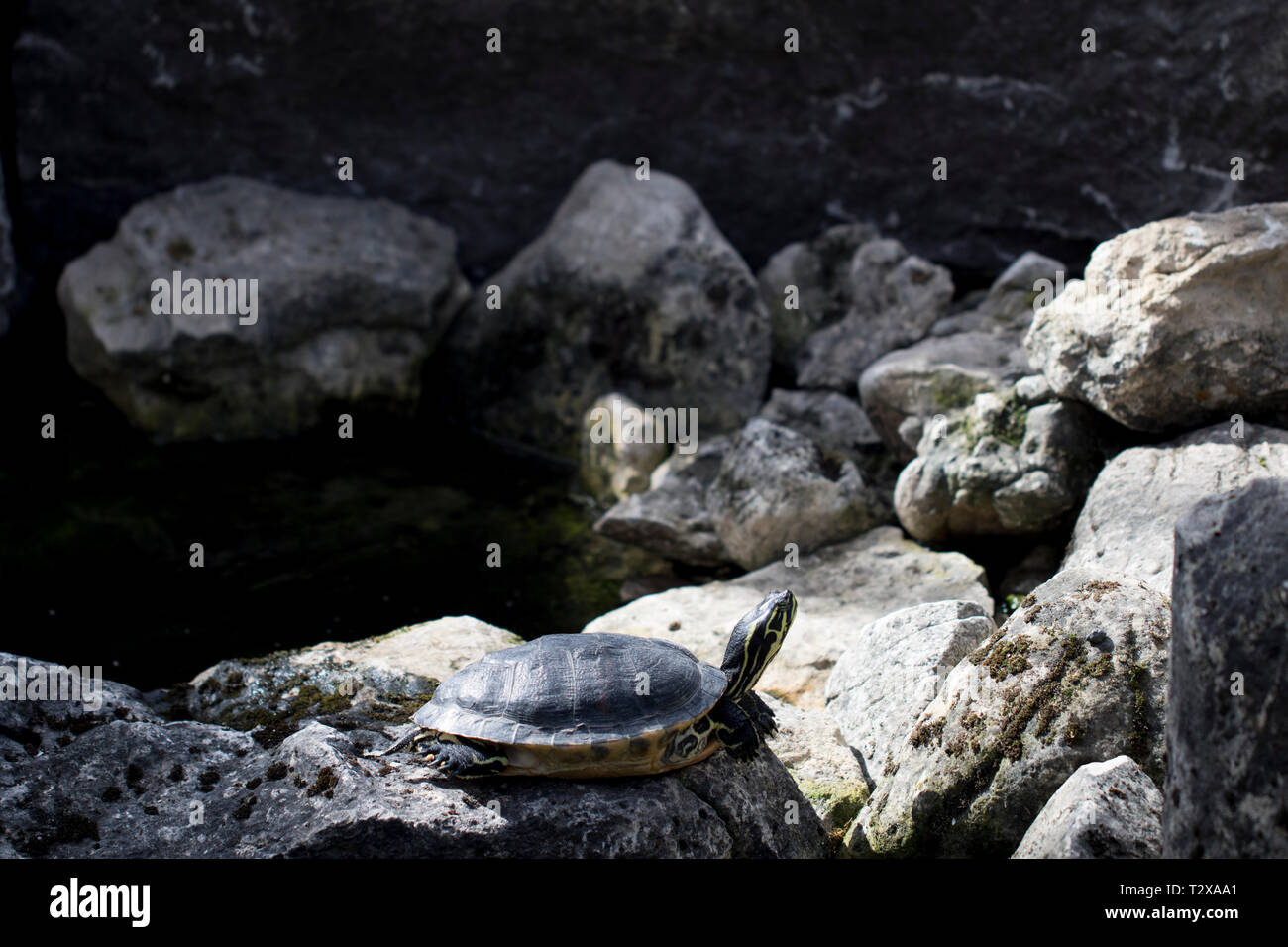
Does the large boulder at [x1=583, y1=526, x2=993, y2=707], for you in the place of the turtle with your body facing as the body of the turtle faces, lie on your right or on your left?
on your left

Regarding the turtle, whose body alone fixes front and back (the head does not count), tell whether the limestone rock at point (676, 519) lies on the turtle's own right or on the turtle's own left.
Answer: on the turtle's own left

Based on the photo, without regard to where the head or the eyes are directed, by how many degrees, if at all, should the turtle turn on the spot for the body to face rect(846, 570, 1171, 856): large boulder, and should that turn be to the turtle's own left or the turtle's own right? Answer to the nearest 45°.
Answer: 0° — it already faces it

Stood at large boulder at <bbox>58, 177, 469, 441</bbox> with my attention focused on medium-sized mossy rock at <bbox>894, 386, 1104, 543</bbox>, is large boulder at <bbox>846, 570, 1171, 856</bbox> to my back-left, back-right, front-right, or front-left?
front-right

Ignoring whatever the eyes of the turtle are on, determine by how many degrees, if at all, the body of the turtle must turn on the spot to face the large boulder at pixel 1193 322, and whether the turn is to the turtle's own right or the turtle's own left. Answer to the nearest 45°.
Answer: approximately 45° to the turtle's own left

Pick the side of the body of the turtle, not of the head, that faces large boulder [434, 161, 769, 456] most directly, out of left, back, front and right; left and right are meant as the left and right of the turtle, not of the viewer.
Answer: left

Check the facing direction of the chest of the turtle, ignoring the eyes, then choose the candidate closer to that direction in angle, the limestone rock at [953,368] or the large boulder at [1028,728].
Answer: the large boulder

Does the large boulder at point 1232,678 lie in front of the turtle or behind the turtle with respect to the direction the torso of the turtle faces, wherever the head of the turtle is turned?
in front

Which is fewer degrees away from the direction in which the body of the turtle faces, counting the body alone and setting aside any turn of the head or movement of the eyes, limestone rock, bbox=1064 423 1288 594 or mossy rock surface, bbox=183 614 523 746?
the limestone rock

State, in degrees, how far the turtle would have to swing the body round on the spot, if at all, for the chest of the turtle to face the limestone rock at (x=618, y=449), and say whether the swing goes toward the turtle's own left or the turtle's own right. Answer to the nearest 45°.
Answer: approximately 90° to the turtle's own left

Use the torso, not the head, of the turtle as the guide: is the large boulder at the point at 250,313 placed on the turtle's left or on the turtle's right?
on the turtle's left

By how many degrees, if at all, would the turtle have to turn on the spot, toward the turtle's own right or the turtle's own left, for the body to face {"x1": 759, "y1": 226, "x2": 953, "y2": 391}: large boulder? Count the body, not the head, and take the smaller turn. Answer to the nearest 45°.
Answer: approximately 90° to the turtle's own left

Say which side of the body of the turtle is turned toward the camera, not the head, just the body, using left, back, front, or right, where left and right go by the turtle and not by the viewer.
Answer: right

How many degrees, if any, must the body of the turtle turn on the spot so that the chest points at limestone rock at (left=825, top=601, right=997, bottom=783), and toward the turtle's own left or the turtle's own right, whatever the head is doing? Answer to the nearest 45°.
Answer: approximately 45° to the turtle's own left
